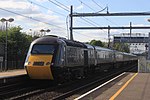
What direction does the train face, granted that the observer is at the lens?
facing the viewer and to the left of the viewer
